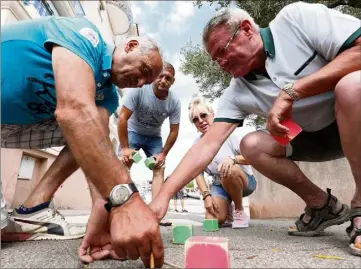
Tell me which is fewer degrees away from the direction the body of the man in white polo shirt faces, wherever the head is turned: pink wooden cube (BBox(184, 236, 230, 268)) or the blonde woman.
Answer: the pink wooden cube

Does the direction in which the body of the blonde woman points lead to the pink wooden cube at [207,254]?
yes

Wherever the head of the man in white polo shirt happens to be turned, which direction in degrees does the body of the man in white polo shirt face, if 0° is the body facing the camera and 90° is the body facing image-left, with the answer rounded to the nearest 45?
approximately 45°

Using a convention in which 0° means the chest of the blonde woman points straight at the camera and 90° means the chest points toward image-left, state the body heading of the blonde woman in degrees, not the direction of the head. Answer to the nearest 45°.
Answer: approximately 0°

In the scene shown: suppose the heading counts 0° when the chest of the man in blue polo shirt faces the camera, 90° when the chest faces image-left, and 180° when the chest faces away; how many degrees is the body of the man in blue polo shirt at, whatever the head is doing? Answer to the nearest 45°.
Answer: approximately 270°

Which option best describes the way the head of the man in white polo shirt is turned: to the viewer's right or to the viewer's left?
to the viewer's left

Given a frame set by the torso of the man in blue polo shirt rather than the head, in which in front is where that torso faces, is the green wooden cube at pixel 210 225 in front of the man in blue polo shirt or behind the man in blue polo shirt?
in front

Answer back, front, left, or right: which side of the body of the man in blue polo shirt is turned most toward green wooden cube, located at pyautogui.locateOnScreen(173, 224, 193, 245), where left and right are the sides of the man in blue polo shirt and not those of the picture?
front

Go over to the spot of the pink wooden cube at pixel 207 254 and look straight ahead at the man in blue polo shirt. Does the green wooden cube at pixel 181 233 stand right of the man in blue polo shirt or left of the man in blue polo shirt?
right
